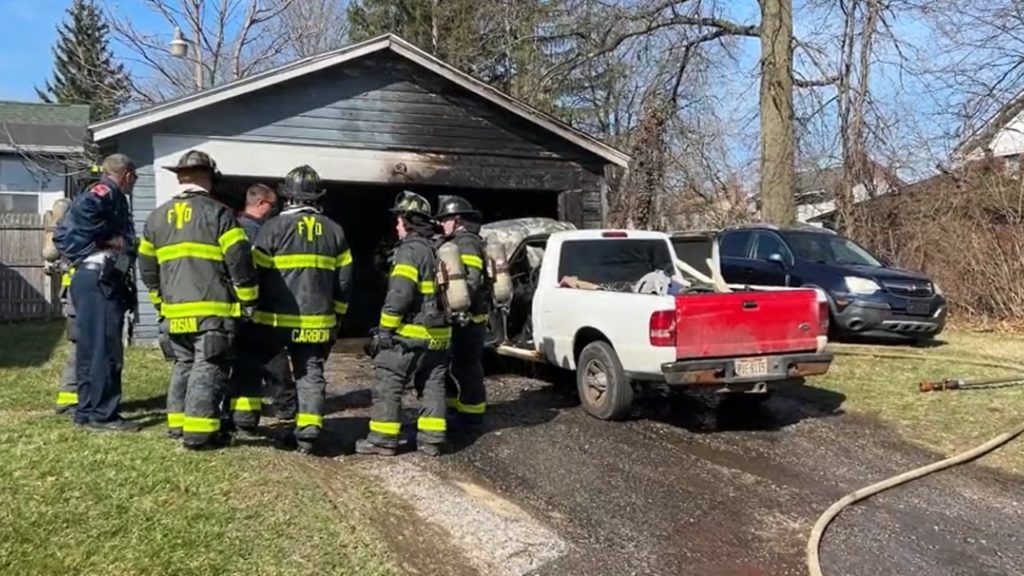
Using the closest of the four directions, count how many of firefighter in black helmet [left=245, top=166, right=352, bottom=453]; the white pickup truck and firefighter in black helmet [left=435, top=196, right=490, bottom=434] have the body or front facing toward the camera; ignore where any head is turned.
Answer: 0

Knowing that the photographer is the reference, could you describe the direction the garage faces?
facing the viewer

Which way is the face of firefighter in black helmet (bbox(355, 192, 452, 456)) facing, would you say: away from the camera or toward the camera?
away from the camera

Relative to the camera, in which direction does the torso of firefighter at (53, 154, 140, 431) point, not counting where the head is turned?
to the viewer's right

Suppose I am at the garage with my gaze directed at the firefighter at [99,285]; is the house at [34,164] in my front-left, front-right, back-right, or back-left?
back-right

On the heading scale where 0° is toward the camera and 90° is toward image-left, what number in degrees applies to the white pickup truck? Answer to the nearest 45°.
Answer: approximately 135°

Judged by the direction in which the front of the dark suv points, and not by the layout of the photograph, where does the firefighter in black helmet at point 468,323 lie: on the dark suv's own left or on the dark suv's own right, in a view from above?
on the dark suv's own right

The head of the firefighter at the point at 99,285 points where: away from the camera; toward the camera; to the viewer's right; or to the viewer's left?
to the viewer's right

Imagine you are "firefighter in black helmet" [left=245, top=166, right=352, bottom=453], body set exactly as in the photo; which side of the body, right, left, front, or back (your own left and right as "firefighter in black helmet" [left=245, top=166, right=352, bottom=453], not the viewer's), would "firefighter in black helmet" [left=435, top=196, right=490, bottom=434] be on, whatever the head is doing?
right

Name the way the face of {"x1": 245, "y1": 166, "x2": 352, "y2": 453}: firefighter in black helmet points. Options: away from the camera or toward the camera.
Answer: away from the camera

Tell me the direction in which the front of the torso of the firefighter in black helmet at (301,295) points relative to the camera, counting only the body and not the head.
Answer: away from the camera

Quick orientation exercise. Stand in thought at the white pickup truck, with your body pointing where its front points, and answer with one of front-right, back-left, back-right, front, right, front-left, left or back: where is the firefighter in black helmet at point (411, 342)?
left

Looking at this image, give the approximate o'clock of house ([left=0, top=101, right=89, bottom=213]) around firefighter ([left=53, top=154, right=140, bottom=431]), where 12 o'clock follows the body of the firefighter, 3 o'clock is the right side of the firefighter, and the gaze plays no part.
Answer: The house is roughly at 9 o'clock from the firefighter.

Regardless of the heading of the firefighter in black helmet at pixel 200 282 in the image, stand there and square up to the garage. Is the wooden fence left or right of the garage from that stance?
left
